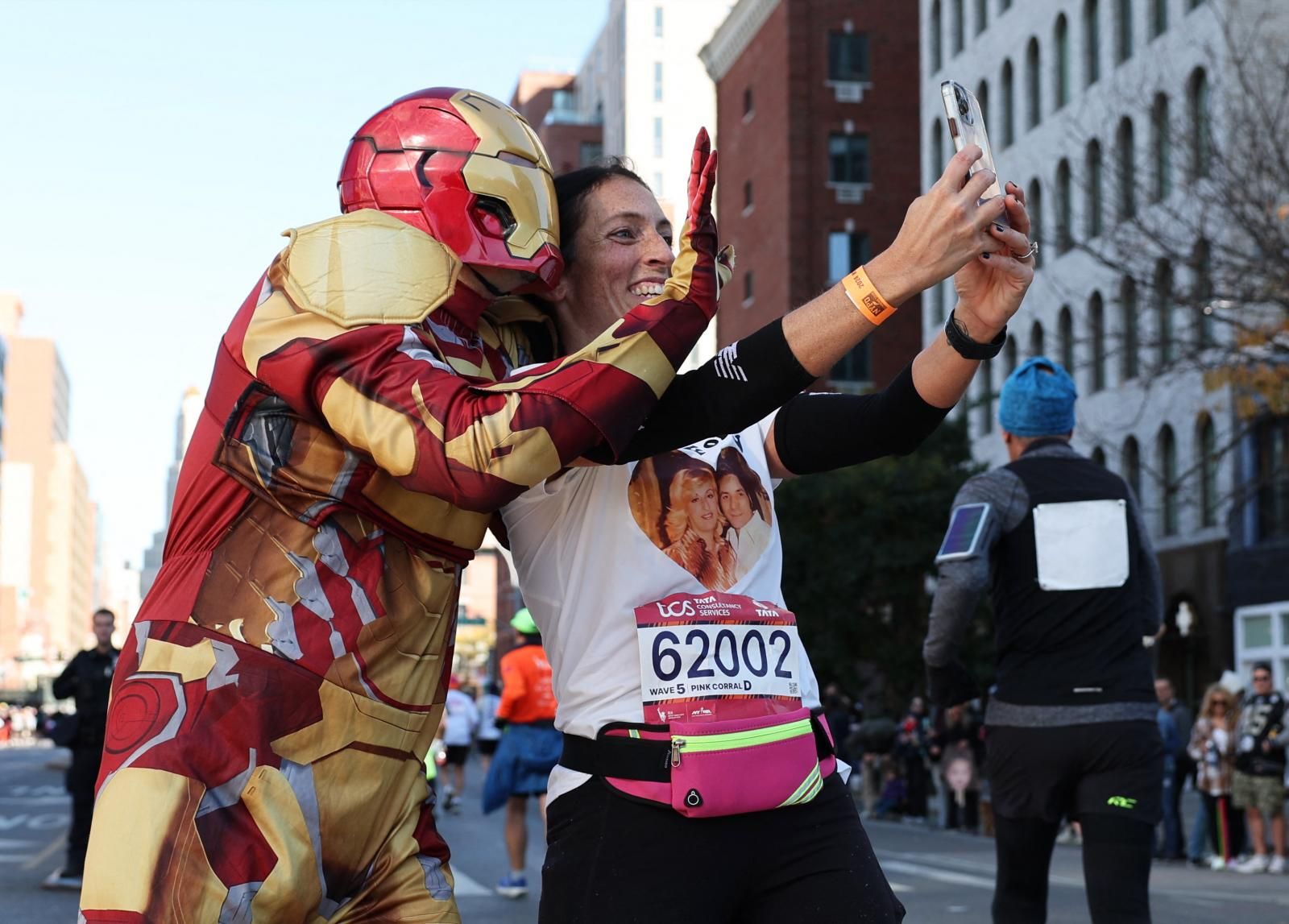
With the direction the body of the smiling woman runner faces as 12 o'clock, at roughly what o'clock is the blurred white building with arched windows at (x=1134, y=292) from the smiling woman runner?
The blurred white building with arched windows is roughly at 8 o'clock from the smiling woman runner.

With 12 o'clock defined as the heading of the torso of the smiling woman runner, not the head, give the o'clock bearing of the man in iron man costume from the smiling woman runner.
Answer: The man in iron man costume is roughly at 3 o'clock from the smiling woman runner.

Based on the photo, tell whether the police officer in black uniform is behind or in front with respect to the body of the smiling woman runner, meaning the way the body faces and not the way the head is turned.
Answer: behind

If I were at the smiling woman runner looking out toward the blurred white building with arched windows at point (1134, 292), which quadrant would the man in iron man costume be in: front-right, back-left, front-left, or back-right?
back-left

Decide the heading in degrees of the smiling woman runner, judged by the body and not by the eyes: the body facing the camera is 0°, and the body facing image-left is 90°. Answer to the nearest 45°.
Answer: approximately 315°
